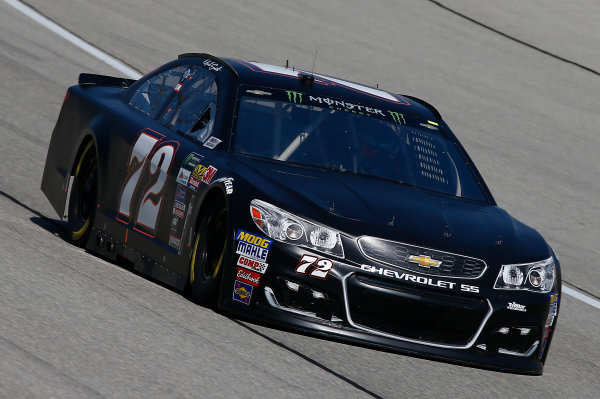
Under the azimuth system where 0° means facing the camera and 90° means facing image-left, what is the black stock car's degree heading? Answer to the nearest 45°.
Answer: approximately 315°
